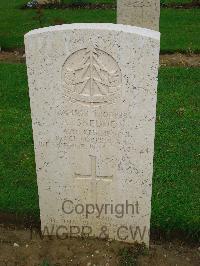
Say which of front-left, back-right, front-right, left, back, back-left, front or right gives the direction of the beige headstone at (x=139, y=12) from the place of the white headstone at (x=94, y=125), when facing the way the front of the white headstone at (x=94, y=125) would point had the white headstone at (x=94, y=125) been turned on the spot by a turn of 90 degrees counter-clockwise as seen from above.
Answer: left

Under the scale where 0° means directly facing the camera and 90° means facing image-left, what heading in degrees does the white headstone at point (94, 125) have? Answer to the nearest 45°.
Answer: approximately 0°
